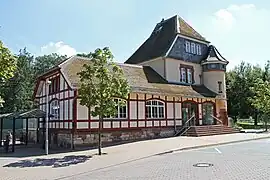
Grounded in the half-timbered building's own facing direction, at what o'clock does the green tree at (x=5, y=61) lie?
The green tree is roughly at 2 o'clock from the half-timbered building.
